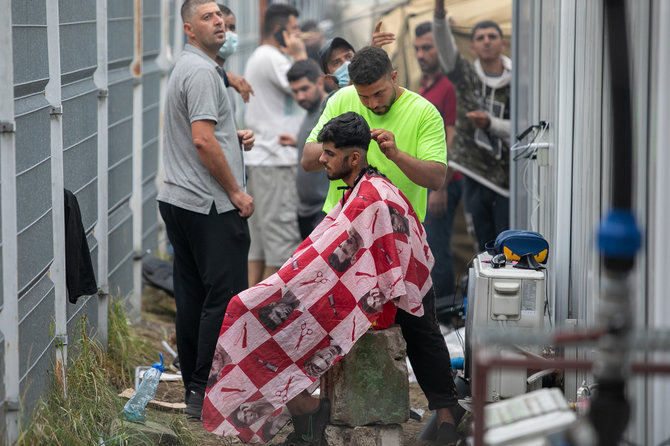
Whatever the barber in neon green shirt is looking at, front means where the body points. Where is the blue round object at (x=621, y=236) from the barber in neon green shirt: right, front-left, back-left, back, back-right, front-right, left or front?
front-left

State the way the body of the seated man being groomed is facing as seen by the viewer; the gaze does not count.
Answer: to the viewer's left

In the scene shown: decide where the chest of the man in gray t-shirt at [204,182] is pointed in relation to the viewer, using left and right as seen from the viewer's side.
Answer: facing to the right of the viewer

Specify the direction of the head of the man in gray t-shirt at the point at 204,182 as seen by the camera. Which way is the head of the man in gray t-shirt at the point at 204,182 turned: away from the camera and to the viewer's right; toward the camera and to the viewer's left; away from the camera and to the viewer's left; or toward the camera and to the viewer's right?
toward the camera and to the viewer's right

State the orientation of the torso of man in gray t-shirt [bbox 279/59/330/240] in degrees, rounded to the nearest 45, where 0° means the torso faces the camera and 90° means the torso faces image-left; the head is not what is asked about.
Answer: approximately 45°
